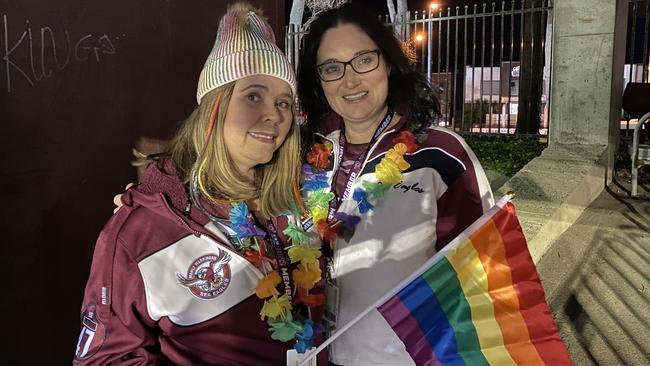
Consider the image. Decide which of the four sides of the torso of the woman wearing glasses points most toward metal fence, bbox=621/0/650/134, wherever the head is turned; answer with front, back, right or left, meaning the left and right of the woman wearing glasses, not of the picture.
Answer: back

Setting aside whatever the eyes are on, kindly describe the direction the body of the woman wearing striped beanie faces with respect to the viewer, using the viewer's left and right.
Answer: facing the viewer and to the right of the viewer

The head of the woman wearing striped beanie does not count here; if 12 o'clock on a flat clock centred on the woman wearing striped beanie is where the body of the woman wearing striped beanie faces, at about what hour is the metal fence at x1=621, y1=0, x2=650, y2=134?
The metal fence is roughly at 9 o'clock from the woman wearing striped beanie.

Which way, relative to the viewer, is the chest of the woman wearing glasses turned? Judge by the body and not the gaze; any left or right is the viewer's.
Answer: facing the viewer and to the left of the viewer

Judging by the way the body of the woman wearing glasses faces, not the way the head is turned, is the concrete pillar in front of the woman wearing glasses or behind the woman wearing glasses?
behind

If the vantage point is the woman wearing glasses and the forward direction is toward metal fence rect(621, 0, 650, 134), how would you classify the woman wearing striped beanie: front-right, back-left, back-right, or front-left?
back-left

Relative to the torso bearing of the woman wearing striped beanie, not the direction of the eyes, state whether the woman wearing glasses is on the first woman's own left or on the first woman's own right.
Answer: on the first woman's own left

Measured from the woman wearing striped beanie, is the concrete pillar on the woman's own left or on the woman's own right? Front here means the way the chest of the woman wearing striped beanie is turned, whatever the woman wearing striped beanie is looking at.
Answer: on the woman's own left

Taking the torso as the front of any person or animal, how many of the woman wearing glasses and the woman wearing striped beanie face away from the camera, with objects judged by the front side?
0
